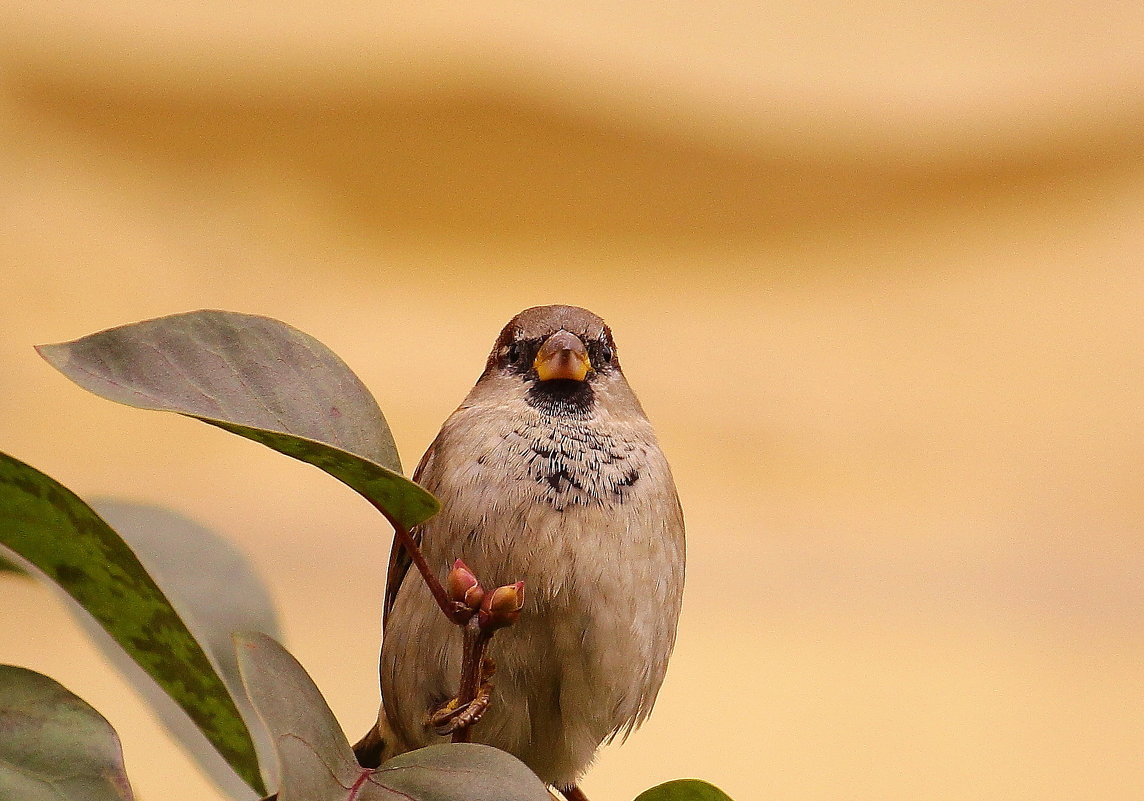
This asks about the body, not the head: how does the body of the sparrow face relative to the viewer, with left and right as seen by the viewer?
facing the viewer
